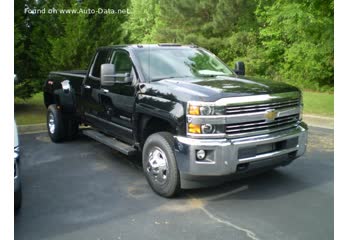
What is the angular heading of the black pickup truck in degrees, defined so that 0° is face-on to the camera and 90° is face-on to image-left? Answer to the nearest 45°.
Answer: approximately 315°
